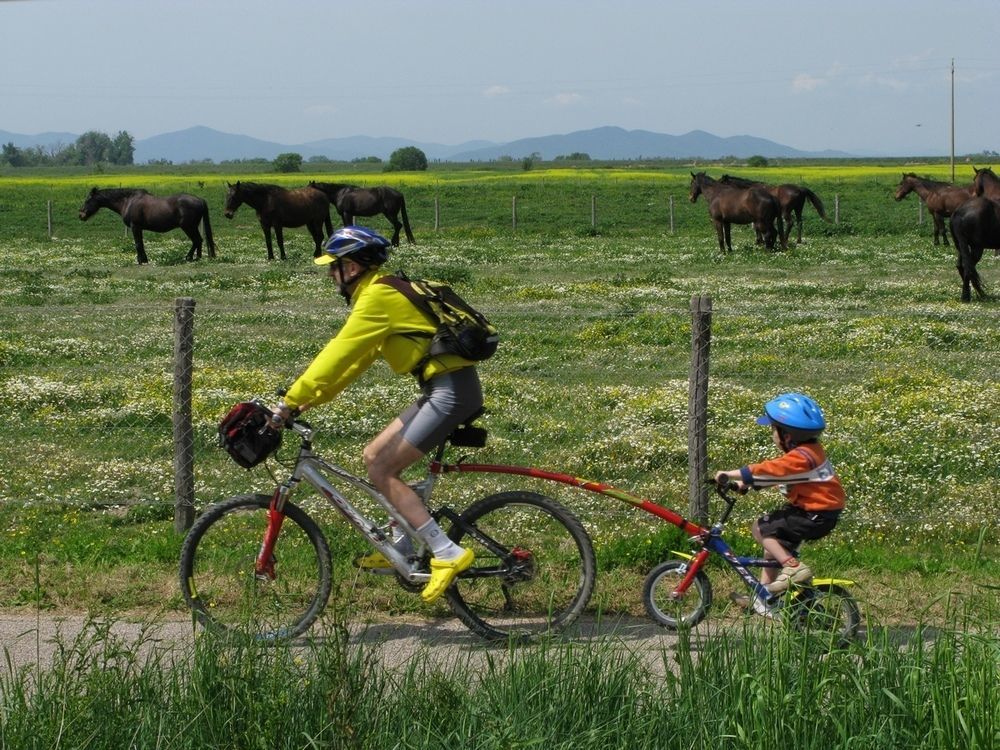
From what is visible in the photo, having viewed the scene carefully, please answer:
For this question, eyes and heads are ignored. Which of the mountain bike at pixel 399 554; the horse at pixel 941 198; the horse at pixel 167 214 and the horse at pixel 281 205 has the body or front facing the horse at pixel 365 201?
the horse at pixel 941 198

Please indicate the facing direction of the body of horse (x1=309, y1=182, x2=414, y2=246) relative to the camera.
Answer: to the viewer's left

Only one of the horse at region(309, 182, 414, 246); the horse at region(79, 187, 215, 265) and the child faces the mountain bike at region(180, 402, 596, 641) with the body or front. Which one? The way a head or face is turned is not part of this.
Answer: the child

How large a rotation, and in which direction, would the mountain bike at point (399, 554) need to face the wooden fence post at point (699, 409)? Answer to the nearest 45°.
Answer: approximately 135° to its right

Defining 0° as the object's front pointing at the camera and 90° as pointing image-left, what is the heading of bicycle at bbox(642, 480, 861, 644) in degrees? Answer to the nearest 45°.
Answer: approximately 90°

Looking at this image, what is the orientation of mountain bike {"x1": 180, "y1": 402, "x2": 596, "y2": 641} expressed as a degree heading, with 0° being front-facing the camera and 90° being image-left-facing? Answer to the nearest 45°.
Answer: approximately 90°

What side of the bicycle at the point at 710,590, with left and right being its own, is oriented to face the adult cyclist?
front

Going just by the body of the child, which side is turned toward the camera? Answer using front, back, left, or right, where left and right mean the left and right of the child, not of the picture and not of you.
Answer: left

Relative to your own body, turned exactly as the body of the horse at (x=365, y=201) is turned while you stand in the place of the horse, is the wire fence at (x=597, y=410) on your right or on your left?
on your left

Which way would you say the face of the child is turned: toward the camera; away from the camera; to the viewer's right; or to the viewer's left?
to the viewer's left

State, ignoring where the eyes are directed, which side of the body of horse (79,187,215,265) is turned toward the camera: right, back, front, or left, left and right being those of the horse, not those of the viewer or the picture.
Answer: left

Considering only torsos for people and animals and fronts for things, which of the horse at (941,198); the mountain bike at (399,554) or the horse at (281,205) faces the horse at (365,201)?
the horse at (941,198)

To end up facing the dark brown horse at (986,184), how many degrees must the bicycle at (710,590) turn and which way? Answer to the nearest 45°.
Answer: approximately 90° to its right

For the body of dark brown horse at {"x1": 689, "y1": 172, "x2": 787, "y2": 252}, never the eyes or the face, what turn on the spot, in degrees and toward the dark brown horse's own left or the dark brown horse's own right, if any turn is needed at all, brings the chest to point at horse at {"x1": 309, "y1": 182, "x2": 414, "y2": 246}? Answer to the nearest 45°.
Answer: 0° — it already faces it

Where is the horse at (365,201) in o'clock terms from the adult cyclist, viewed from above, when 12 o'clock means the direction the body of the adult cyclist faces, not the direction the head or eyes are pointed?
The horse is roughly at 3 o'clock from the adult cyclist.

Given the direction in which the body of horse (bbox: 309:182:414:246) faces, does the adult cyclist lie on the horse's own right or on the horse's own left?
on the horse's own left

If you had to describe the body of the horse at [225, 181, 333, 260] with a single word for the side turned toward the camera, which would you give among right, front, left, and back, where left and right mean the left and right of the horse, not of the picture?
left
